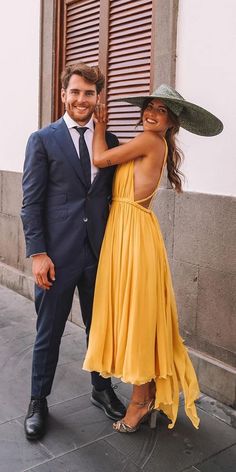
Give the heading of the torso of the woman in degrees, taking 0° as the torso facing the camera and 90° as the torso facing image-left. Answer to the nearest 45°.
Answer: approximately 90°

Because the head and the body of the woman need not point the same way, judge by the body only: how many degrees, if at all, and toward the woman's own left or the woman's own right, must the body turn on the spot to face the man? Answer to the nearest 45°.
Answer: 0° — they already face them
